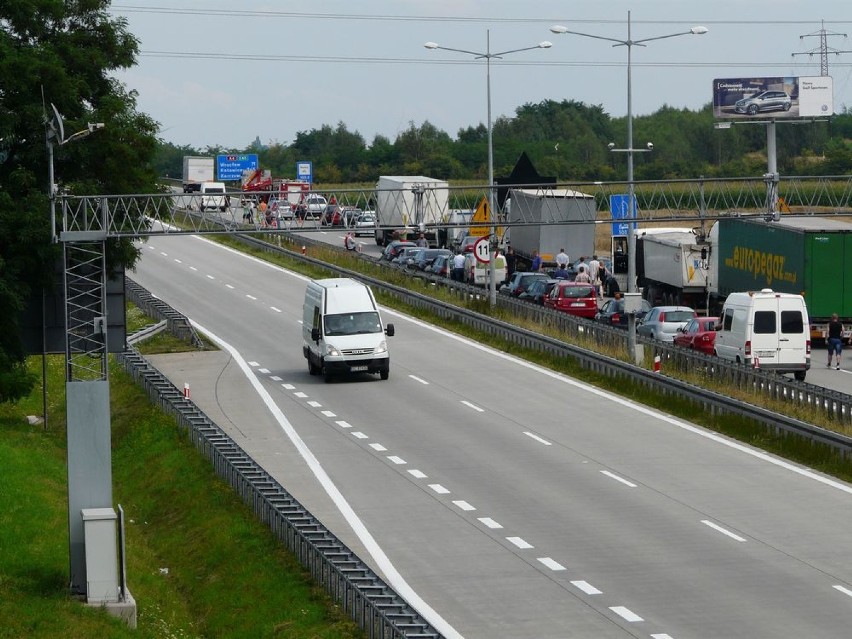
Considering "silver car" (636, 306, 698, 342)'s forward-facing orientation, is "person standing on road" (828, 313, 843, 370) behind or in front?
behind

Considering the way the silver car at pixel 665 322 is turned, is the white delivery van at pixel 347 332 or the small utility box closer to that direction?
the white delivery van

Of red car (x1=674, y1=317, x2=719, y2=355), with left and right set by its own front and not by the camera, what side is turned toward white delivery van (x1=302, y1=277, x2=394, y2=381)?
left

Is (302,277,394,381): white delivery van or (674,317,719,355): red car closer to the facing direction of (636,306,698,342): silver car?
the white delivery van

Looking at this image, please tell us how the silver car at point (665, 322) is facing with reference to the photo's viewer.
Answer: facing away from the viewer and to the left of the viewer

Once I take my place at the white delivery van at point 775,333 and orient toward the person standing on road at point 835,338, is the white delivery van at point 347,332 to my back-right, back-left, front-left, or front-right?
back-left

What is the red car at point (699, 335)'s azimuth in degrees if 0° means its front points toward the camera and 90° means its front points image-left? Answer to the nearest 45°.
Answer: approximately 135°
